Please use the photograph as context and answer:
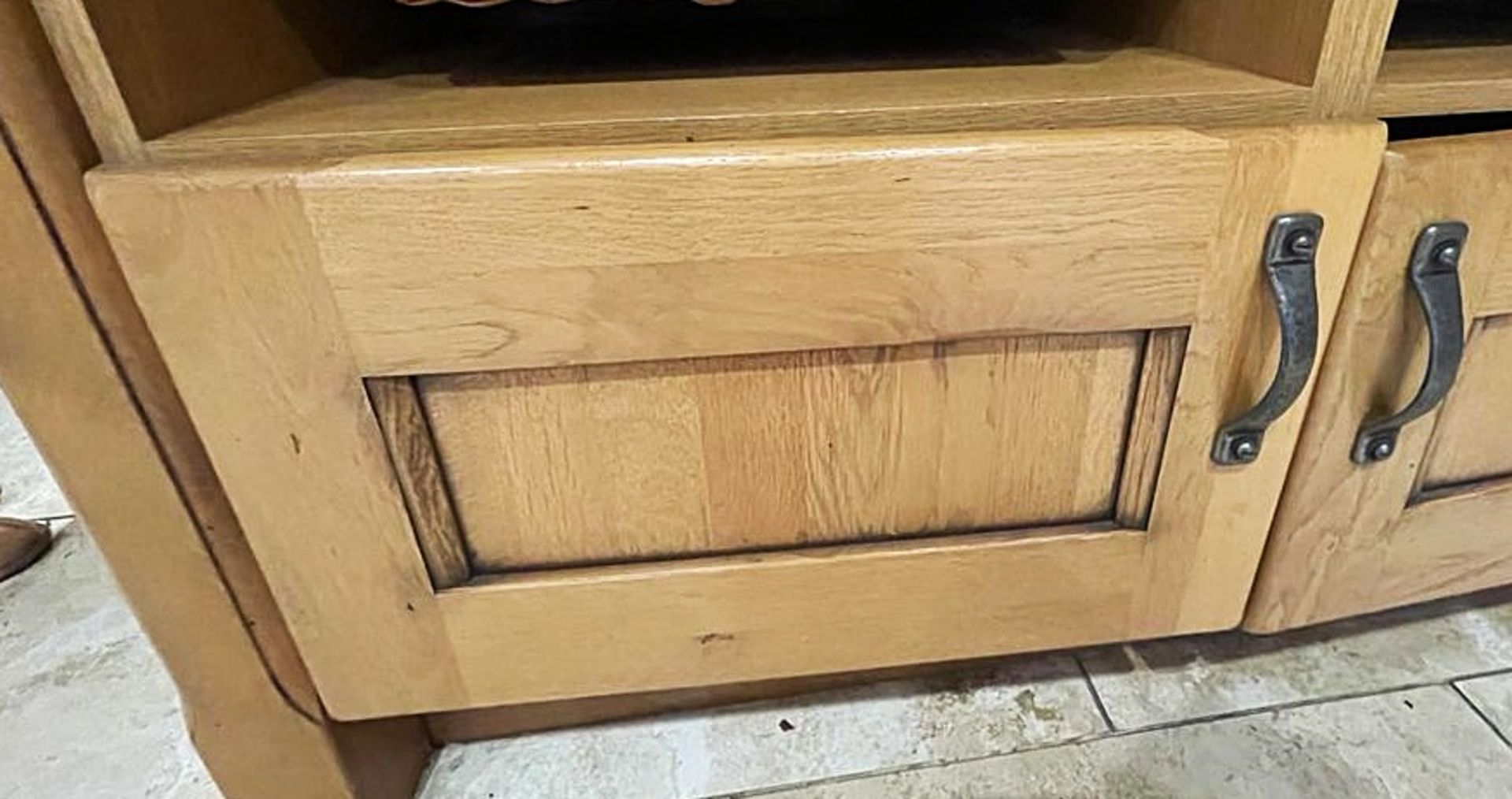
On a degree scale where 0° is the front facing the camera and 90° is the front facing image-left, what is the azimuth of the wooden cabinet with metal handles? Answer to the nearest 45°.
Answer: approximately 0°
